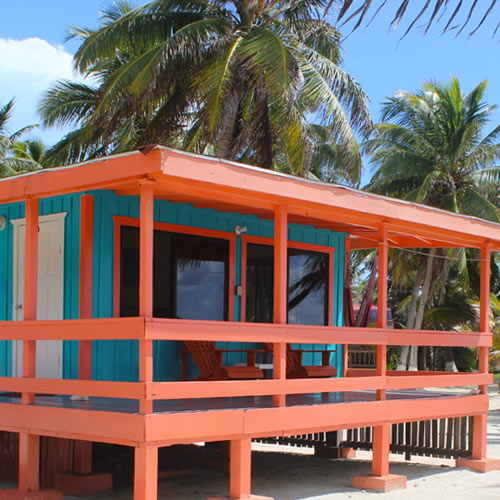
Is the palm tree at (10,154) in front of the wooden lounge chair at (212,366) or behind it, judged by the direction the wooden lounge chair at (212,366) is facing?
behind

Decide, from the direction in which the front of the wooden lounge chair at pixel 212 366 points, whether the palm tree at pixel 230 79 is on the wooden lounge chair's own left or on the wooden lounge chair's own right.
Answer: on the wooden lounge chair's own left

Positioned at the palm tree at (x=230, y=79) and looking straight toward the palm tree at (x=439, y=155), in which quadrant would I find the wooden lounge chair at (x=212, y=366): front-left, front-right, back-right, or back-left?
back-right

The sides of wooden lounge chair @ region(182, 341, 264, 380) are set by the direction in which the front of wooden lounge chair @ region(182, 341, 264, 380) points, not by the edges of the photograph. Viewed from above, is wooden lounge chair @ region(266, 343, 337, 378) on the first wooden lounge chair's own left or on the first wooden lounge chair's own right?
on the first wooden lounge chair's own left

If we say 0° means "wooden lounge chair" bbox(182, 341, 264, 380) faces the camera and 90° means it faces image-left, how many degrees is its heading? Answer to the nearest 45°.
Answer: approximately 315°

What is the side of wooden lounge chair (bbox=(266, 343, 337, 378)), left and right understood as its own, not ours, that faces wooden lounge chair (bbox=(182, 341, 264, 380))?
right
